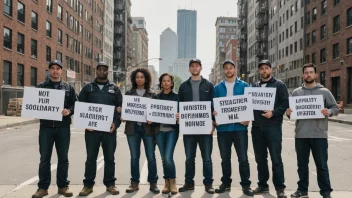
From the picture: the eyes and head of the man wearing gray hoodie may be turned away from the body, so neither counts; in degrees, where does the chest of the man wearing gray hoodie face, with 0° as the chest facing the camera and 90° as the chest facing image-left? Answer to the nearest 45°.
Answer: approximately 0°

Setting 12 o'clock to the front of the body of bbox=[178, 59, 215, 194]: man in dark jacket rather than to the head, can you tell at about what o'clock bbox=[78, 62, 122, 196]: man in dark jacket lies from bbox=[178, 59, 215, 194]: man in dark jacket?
bbox=[78, 62, 122, 196]: man in dark jacket is roughly at 3 o'clock from bbox=[178, 59, 215, 194]: man in dark jacket.

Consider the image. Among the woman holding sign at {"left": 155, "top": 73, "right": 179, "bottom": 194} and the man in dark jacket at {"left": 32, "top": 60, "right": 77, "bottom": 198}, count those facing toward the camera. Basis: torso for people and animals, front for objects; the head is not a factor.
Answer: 2

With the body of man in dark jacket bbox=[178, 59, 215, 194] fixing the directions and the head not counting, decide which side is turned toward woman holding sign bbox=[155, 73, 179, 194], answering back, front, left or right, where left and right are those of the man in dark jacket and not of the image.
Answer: right

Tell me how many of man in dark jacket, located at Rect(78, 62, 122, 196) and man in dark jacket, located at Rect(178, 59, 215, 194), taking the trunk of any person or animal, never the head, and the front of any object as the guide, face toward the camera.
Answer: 2

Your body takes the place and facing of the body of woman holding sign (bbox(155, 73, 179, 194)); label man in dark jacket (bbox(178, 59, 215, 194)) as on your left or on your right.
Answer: on your left

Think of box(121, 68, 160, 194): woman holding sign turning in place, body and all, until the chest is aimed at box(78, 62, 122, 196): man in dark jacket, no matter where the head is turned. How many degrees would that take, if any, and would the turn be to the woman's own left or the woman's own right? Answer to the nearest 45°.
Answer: approximately 90° to the woman's own right

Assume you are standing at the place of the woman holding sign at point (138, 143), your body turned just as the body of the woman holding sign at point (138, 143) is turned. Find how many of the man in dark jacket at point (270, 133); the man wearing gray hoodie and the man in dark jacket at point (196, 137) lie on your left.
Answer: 3
